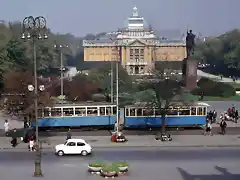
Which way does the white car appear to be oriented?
to the viewer's left

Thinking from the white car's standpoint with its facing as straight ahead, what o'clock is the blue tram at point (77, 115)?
The blue tram is roughly at 3 o'clock from the white car.

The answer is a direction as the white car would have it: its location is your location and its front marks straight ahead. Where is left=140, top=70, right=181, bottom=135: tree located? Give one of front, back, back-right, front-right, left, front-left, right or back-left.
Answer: back-right

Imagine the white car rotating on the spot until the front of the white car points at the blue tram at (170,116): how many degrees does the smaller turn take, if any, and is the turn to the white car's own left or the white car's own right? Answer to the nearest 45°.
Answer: approximately 135° to the white car's own right
